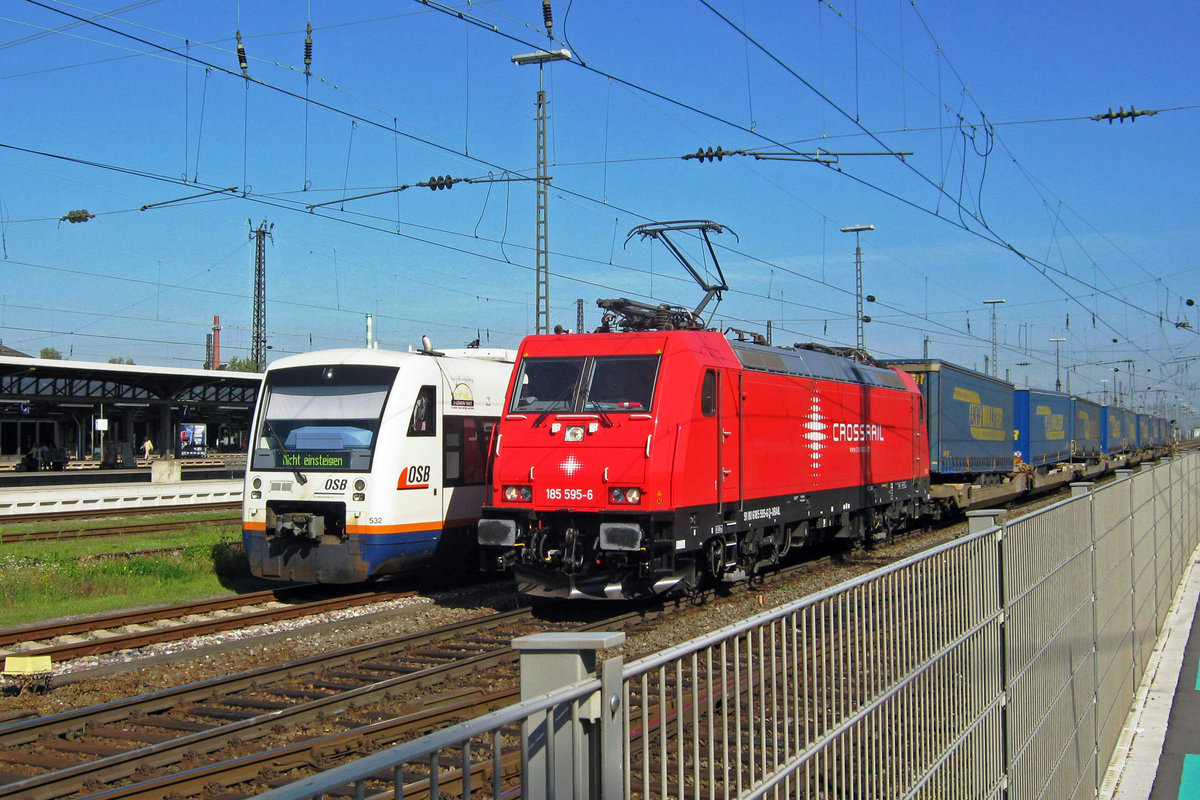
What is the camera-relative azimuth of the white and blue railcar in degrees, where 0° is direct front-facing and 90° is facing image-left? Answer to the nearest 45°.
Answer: approximately 45°

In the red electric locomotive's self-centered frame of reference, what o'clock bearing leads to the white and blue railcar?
The white and blue railcar is roughly at 2 o'clock from the red electric locomotive.

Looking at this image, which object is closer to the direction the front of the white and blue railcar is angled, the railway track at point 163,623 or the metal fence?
the railway track

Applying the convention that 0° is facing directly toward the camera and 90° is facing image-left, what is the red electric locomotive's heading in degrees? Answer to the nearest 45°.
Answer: approximately 45°

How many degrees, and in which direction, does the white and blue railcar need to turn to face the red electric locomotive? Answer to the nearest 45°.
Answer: approximately 90° to its left

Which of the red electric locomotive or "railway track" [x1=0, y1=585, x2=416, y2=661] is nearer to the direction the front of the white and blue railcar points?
the railway track

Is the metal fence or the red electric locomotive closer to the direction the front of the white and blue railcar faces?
the metal fence
